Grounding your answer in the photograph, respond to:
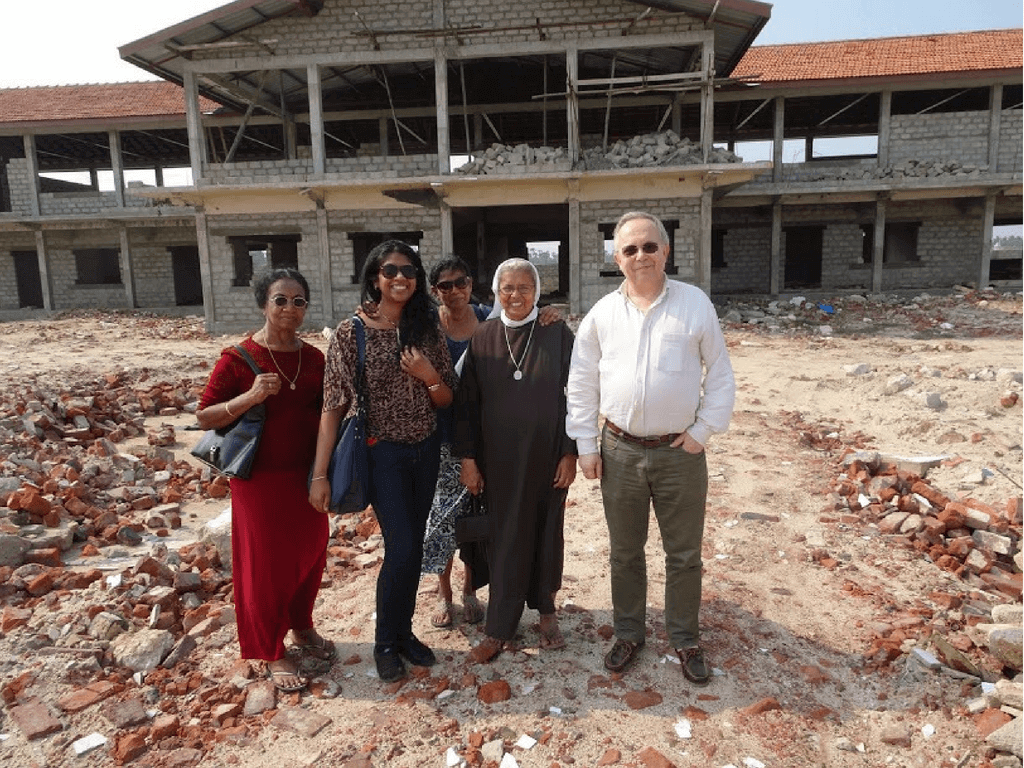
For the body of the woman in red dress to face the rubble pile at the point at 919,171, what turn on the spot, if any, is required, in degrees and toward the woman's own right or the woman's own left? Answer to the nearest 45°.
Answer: approximately 90° to the woman's own left

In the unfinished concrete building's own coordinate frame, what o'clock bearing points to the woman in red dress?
The woman in red dress is roughly at 12 o'clock from the unfinished concrete building.

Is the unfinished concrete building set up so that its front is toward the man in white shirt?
yes

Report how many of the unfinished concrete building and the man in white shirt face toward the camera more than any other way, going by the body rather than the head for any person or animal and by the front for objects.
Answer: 2

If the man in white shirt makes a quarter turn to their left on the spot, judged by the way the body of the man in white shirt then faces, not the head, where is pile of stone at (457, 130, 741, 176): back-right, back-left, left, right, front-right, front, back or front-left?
left

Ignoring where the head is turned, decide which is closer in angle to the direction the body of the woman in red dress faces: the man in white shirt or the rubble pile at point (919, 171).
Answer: the man in white shirt

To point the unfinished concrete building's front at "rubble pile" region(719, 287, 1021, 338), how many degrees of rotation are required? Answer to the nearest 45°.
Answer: approximately 90° to its left

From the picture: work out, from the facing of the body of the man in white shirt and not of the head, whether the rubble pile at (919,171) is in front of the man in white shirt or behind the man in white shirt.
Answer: behind

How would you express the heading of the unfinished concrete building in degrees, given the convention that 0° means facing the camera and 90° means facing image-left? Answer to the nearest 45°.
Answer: approximately 0°
